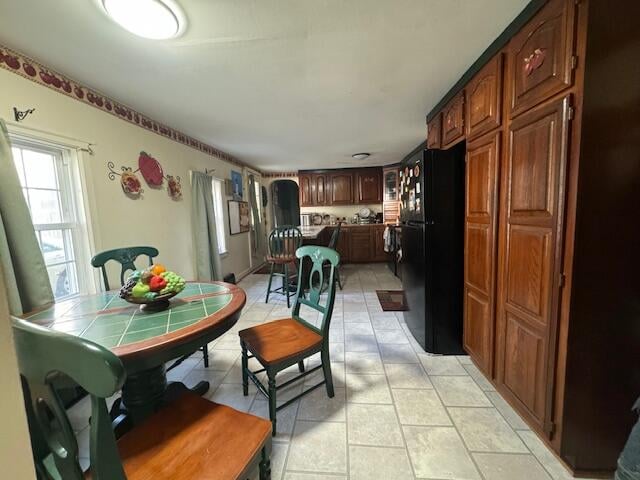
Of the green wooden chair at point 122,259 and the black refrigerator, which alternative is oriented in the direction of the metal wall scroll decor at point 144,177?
the black refrigerator

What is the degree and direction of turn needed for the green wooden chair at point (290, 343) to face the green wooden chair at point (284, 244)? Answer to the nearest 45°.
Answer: approximately 135° to its right

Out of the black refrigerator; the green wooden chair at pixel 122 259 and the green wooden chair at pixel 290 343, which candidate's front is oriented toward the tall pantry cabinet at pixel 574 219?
the green wooden chair at pixel 122 259

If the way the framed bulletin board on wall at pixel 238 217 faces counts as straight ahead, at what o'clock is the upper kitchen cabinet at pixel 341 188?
The upper kitchen cabinet is roughly at 10 o'clock from the framed bulletin board on wall.

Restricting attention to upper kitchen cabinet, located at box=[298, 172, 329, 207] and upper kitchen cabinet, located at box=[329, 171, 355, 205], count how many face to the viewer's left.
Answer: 0

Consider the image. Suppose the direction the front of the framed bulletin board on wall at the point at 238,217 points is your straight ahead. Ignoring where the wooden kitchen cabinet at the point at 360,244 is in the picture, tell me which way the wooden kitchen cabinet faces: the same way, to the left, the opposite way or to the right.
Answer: to the right

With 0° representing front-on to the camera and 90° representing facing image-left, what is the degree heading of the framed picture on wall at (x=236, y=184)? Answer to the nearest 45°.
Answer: approximately 315°

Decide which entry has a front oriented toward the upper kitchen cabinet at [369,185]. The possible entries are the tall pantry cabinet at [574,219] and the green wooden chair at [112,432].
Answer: the green wooden chair

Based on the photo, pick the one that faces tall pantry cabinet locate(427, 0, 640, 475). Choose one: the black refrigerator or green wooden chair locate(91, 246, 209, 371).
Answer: the green wooden chair

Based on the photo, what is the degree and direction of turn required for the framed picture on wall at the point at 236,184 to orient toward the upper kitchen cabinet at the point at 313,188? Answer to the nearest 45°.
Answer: approximately 90° to its left

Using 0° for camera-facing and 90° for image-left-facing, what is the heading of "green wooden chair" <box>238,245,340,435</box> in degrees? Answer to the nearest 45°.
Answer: approximately 45°

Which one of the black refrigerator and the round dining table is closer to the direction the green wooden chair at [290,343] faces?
the round dining table

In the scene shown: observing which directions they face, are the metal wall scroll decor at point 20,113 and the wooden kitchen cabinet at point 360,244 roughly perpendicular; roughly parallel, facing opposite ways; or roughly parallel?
roughly perpendicular

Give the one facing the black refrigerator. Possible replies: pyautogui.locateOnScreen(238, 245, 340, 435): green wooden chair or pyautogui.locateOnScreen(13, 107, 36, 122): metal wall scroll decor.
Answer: the metal wall scroll decor
